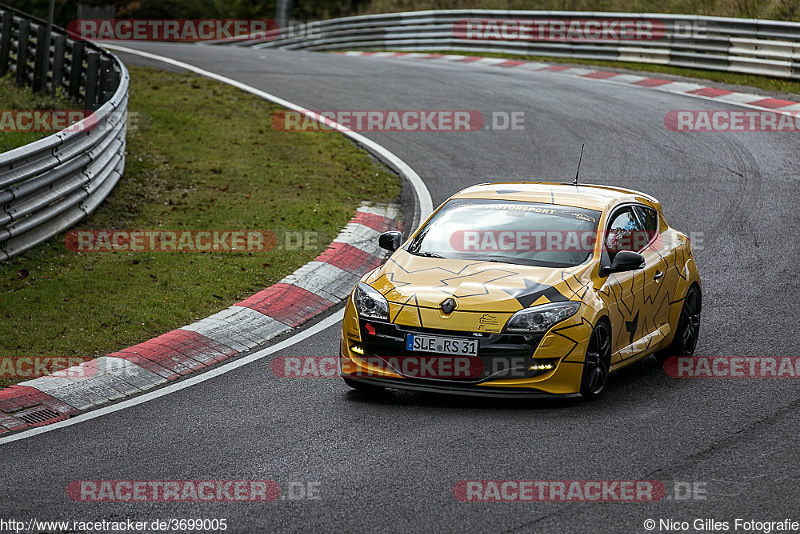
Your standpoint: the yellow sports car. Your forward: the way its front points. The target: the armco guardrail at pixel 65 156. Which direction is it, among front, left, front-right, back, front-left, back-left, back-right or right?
right

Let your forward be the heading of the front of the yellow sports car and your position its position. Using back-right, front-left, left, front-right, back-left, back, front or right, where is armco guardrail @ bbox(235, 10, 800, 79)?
back-right

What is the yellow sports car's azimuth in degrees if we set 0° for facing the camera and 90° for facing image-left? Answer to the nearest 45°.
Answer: approximately 45°
